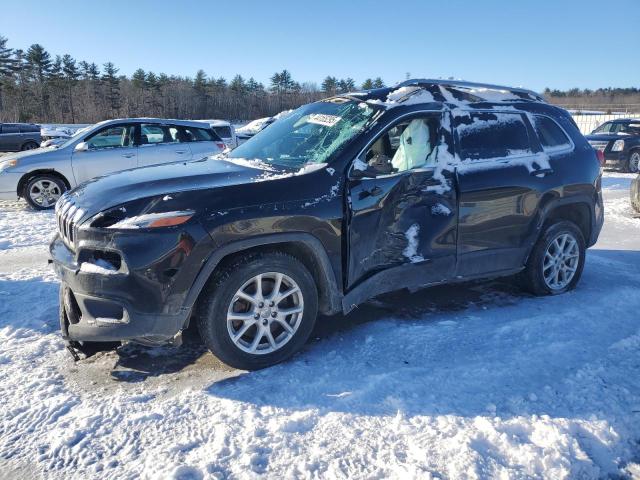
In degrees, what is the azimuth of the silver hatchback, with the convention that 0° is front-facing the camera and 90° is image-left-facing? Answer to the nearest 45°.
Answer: approximately 90°

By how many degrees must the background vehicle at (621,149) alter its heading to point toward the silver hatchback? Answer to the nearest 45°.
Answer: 0° — it already faces it

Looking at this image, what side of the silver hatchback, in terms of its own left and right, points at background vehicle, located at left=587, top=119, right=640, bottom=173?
back

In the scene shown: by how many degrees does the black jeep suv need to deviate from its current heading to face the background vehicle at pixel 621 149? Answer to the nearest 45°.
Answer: approximately 180°

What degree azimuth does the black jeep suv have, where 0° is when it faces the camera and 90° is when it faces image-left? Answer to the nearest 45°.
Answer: approximately 45°

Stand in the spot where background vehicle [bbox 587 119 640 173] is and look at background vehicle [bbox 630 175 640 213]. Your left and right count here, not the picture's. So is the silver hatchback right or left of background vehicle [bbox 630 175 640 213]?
right

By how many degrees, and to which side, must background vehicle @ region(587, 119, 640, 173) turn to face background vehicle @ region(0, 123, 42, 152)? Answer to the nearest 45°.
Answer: approximately 45° to its right

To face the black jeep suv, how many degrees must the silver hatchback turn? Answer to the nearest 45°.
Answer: approximately 90° to its left

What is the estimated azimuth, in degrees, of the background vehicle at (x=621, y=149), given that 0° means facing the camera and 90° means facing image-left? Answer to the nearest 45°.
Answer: approximately 45°

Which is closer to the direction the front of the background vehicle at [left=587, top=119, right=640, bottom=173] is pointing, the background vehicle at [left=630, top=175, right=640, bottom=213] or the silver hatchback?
the silver hatchback

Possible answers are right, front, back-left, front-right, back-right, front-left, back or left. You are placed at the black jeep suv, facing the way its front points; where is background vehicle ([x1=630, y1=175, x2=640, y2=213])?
back
